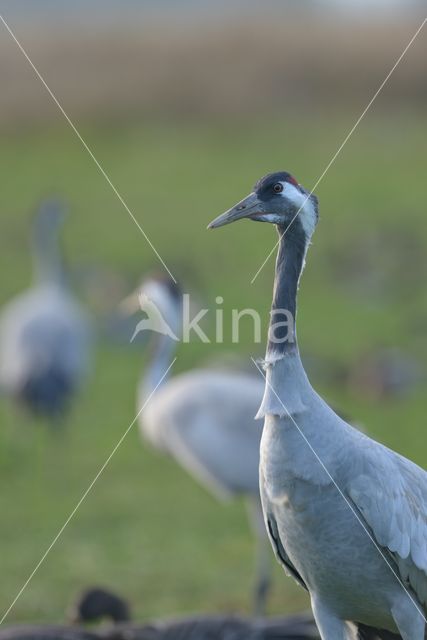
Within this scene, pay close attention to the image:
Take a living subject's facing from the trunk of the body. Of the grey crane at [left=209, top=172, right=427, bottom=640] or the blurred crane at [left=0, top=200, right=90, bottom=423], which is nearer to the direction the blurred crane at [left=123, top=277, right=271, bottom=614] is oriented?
the blurred crane

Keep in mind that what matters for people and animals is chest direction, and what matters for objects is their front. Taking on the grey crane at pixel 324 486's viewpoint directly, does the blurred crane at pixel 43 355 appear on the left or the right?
on its right

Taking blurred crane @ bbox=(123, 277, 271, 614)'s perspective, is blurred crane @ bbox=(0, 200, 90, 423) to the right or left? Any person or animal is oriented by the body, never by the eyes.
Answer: on its right

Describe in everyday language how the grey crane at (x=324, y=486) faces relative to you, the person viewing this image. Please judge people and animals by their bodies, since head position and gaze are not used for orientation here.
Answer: facing the viewer and to the left of the viewer

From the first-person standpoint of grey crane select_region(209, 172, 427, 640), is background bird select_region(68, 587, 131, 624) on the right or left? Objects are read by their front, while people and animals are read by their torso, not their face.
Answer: on its right

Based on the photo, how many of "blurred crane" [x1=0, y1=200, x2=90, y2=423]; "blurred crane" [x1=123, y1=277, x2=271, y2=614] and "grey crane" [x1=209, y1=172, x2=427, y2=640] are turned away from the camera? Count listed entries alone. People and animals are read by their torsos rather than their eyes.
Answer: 1

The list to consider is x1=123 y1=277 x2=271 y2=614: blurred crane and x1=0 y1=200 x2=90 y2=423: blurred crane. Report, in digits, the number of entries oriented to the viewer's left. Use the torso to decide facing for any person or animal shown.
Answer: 1

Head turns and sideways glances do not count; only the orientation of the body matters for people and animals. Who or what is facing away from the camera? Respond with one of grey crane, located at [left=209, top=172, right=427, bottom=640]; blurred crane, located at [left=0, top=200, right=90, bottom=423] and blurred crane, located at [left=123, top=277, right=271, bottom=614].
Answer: blurred crane, located at [left=0, top=200, right=90, bottom=423]

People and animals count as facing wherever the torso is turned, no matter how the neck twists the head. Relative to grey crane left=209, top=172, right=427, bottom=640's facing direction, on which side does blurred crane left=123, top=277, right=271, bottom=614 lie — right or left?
on its right

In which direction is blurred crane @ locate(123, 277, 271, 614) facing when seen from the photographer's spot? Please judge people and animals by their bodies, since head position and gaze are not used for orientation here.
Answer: facing to the left of the viewer

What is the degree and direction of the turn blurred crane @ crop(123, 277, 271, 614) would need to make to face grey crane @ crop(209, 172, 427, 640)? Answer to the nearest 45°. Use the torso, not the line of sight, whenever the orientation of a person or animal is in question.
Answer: approximately 90° to its left

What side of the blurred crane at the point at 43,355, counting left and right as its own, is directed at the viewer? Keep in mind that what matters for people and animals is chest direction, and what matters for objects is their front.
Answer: back

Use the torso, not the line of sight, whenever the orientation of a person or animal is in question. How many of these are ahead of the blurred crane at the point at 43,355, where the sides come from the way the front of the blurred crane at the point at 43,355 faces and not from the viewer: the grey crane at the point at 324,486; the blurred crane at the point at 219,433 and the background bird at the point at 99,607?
0
